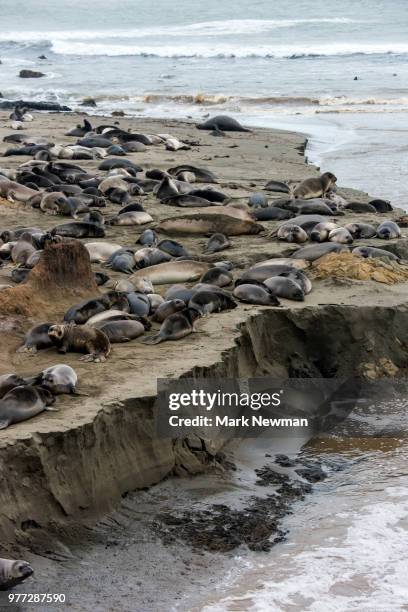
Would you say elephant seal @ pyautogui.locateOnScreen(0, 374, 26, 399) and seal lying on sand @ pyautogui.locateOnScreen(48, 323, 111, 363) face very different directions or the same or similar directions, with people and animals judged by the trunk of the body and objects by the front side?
very different directions

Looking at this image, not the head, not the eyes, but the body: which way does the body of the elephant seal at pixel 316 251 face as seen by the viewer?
to the viewer's left

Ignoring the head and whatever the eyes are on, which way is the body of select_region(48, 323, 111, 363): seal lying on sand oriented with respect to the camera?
to the viewer's left

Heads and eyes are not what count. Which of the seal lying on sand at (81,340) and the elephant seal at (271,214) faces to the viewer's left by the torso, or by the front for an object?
the seal lying on sand

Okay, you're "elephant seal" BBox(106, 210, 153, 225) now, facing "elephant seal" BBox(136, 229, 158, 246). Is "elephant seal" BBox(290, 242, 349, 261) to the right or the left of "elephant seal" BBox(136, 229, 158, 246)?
left

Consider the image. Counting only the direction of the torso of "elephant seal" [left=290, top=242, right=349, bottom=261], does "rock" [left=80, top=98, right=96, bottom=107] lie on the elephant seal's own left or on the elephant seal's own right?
on the elephant seal's own right

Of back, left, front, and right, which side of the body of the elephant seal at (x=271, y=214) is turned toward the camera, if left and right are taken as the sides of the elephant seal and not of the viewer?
right

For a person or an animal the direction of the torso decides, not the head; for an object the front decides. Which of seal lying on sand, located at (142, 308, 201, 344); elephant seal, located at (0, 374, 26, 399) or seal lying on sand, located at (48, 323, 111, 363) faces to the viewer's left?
seal lying on sand, located at (48, 323, 111, 363)
